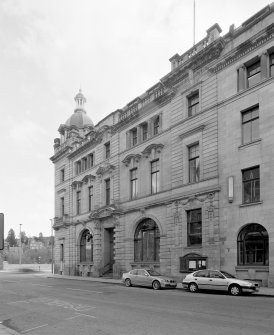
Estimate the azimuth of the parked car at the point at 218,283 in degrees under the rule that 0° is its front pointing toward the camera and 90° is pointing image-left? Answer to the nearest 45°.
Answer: approximately 315°

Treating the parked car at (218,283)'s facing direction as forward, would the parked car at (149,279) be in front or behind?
behind

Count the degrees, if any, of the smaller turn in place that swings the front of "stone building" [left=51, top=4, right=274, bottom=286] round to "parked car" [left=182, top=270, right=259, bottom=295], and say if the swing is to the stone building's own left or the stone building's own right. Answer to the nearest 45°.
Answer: approximately 45° to the stone building's own left

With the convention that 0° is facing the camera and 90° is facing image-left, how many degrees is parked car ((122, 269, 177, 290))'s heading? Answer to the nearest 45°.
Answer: approximately 315°

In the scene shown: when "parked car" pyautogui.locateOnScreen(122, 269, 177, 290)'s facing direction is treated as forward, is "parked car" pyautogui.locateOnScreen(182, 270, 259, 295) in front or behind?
in front

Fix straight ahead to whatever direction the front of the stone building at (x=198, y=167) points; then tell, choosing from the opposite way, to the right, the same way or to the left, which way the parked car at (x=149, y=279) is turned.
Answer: to the left

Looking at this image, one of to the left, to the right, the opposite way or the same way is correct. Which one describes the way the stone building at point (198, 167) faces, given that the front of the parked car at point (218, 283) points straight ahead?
to the right
